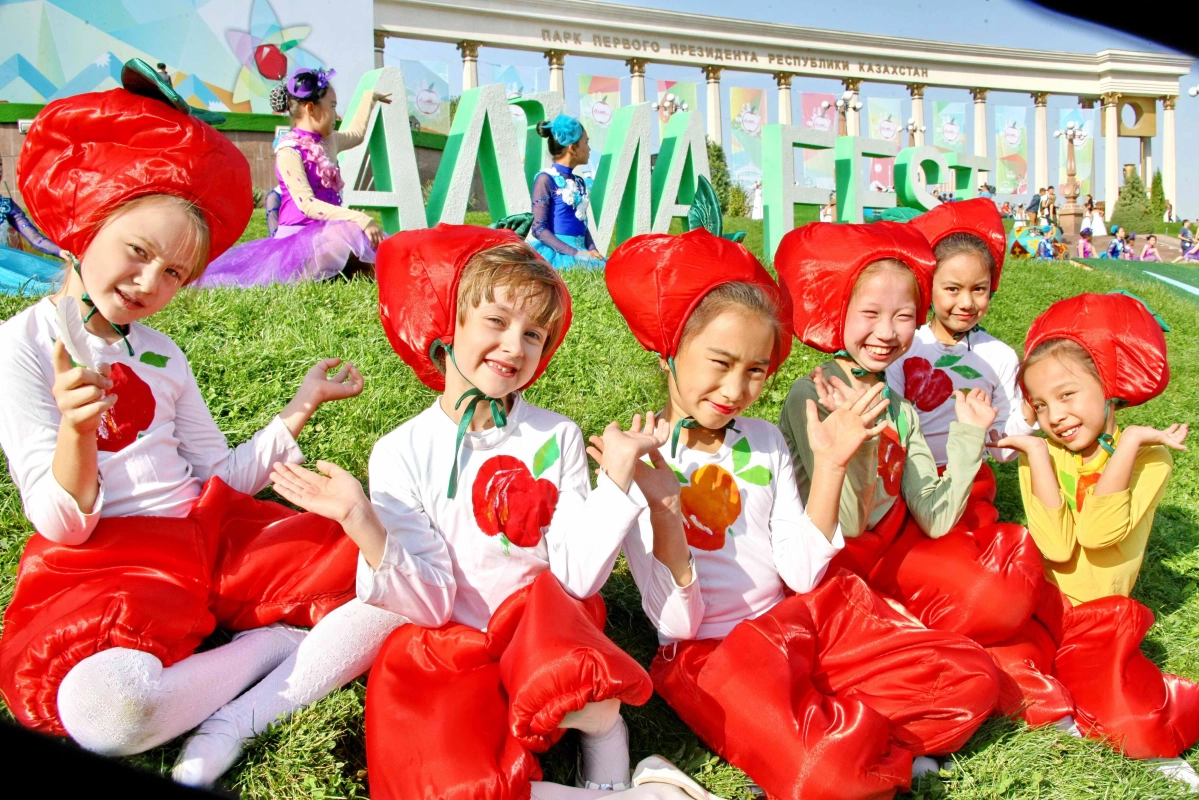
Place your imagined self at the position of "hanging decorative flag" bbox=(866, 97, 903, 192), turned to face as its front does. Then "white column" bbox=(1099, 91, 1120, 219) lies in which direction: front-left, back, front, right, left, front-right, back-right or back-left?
back-left

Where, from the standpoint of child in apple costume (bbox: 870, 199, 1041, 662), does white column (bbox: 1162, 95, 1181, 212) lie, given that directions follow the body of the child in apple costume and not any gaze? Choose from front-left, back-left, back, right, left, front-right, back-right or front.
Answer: back

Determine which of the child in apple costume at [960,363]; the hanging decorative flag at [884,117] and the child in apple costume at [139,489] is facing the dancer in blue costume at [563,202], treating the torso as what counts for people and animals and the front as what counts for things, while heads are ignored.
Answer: the hanging decorative flag

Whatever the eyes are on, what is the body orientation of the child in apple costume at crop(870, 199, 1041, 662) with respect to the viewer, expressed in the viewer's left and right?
facing the viewer

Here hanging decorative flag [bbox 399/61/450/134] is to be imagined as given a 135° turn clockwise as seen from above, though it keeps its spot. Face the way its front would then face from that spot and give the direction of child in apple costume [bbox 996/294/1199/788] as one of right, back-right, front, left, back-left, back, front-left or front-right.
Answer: back-left

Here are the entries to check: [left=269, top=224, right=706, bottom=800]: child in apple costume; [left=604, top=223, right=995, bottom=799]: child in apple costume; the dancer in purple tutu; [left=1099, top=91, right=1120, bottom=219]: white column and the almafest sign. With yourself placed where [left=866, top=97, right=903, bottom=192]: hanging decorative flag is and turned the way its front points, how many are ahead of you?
4

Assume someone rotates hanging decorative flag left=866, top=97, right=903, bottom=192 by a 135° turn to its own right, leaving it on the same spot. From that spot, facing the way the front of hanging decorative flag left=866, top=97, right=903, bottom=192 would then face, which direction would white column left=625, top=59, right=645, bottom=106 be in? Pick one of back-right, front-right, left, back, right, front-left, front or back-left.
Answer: left

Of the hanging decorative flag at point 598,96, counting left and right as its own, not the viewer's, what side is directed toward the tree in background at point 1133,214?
left

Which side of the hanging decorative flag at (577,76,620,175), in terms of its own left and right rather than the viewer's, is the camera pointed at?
front

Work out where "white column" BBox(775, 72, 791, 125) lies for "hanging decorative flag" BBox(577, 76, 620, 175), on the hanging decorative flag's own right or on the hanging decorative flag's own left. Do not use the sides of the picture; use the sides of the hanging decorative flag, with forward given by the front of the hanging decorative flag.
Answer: on the hanging decorative flag's own left

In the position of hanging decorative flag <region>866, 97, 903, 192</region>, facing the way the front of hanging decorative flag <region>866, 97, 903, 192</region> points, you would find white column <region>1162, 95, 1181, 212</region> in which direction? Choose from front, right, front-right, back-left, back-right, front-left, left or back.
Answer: back-left

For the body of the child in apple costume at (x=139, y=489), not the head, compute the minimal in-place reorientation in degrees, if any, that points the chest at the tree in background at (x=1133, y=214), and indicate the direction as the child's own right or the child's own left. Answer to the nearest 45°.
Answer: approximately 90° to the child's own left

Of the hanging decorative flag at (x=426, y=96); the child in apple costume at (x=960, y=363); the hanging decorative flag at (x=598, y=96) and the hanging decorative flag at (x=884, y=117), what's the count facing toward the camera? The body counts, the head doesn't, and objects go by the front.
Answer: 4

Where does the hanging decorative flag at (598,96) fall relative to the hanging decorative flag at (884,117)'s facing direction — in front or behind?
in front

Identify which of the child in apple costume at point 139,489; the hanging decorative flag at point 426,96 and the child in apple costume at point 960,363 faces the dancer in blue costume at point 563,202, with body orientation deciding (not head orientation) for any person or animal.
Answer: the hanging decorative flag
